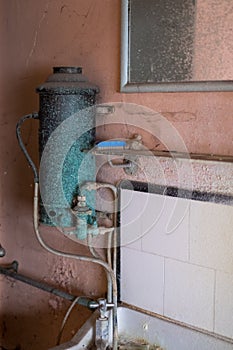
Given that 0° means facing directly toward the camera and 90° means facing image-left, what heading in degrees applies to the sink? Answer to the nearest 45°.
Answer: approximately 45°
